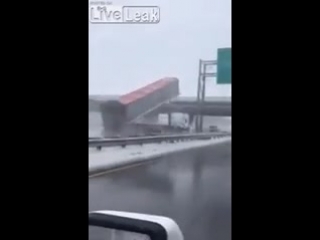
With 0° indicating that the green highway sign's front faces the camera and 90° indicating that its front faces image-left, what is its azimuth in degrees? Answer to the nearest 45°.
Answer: approximately 0°
